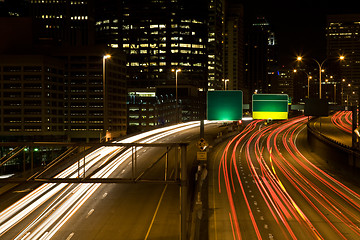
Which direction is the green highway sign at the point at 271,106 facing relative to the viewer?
toward the camera

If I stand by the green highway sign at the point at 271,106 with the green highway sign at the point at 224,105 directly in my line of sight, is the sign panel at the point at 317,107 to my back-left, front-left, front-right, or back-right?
back-right

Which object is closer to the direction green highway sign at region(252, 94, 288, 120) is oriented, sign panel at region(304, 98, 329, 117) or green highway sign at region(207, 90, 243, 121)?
the green highway sign

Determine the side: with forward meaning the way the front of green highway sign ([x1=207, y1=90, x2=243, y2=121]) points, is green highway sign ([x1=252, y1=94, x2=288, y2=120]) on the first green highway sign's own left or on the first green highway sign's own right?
on the first green highway sign's own left

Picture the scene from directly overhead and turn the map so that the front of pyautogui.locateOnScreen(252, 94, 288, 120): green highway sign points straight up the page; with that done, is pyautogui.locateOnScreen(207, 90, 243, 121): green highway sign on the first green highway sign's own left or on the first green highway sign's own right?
on the first green highway sign's own right

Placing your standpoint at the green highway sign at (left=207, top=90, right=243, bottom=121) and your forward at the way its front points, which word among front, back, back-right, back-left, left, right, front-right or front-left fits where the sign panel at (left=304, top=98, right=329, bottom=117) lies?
back-left

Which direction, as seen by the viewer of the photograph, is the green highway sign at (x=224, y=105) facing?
facing the viewer

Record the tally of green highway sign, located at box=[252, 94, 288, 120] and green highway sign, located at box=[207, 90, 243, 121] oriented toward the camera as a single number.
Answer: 2

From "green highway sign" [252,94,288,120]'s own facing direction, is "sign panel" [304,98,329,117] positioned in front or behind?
behind
